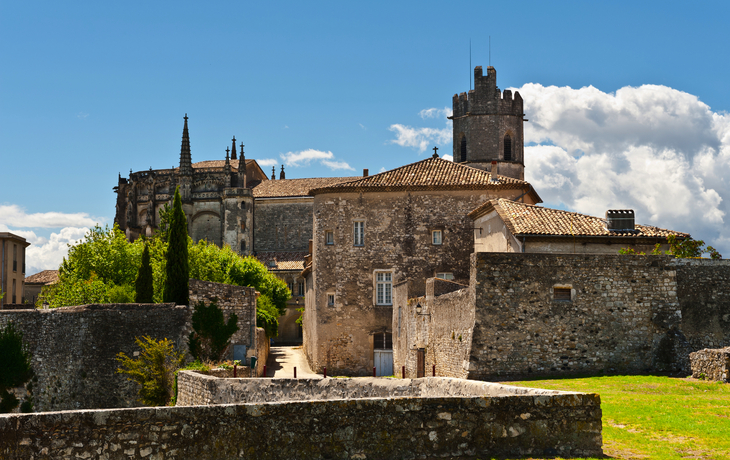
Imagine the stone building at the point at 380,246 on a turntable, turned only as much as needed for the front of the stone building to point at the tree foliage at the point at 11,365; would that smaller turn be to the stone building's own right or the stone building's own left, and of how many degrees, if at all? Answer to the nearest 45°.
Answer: approximately 45° to the stone building's own right

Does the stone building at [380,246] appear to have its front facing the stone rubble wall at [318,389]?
yes

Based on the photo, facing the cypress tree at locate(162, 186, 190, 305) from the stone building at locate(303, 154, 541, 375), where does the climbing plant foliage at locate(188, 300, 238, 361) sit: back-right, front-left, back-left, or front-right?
front-left

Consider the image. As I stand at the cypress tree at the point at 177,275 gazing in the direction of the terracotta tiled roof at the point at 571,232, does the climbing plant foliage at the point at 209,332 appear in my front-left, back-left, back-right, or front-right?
front-right

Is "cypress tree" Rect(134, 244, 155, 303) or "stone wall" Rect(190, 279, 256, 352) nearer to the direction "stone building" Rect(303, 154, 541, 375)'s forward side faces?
the stone wall

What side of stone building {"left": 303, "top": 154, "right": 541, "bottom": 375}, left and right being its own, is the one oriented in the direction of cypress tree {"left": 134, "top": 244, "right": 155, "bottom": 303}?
right

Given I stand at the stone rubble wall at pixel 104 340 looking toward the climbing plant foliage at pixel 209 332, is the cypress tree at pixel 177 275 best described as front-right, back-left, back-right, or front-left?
front-left

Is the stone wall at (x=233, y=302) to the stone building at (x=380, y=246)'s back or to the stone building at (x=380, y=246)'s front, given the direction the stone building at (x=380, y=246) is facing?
to the front

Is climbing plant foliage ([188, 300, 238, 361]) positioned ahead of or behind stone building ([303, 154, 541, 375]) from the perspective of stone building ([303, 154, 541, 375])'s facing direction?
ahead

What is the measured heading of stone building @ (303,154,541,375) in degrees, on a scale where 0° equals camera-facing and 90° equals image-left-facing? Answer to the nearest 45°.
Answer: approximately 0°

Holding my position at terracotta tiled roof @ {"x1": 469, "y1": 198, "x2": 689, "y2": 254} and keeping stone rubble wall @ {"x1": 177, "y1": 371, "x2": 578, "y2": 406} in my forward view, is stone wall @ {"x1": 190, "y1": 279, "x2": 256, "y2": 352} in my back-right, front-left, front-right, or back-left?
front-right
